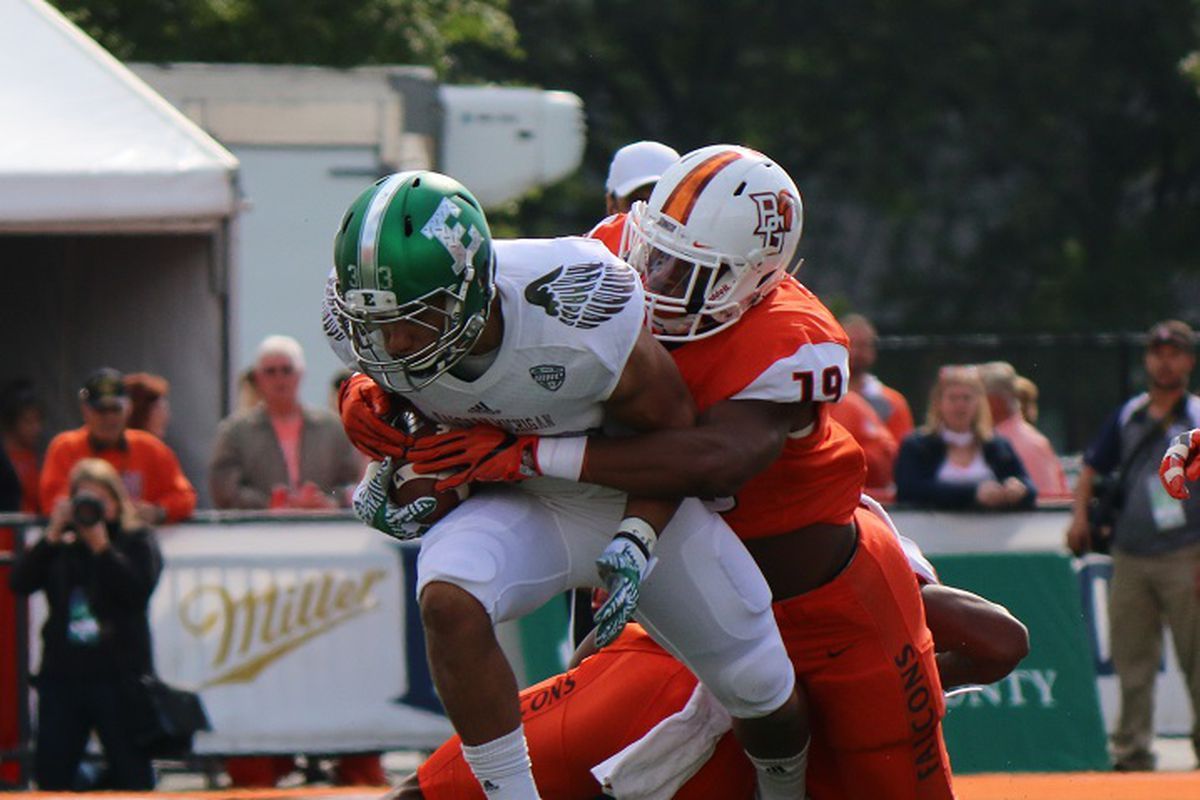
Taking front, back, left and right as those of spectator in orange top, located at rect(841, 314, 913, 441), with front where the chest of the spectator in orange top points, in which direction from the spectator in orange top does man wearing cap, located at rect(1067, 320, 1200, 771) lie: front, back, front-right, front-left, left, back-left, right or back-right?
front-left

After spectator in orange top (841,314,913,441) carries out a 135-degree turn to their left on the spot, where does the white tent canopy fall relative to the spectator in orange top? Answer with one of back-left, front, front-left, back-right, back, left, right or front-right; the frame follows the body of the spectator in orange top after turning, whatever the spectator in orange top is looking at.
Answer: back-left

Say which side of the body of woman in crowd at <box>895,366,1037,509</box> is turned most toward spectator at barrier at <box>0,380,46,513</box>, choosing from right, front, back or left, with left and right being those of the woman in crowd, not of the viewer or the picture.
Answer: right

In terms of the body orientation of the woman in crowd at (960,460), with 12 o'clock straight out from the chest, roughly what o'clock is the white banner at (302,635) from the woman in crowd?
The white banner is roughly at 2 o'clock from the woman in crowd.

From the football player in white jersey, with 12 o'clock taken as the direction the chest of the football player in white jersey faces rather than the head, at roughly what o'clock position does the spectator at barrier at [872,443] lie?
The spectator at barrier is roughly at 5 o'clock from the football player in white jersey.

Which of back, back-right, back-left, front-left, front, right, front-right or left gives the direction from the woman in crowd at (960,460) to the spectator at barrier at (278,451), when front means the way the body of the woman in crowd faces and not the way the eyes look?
right
